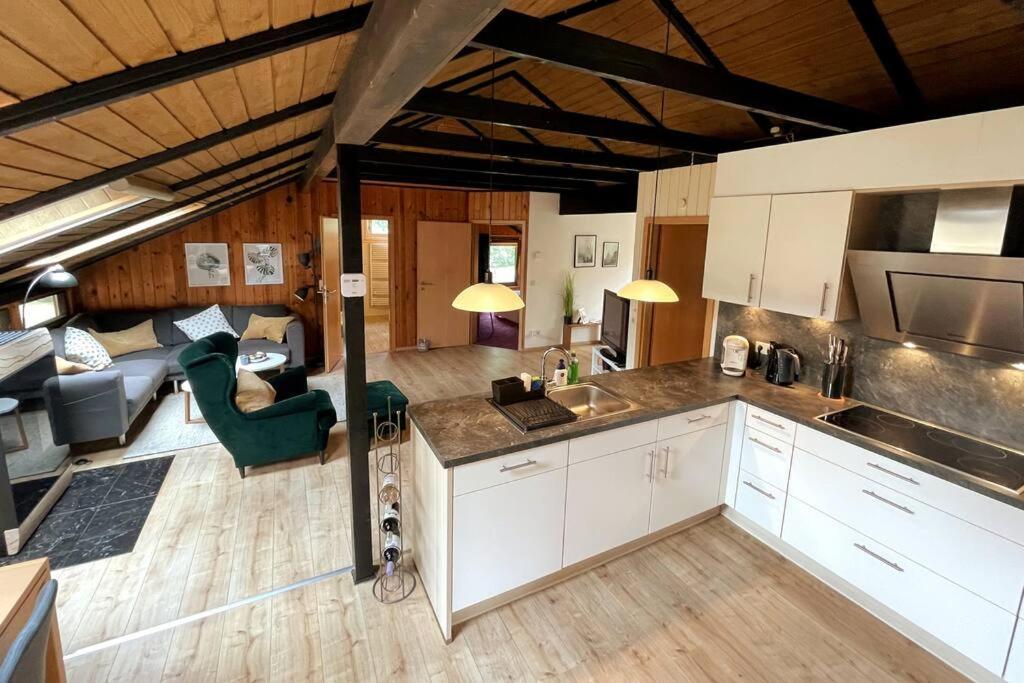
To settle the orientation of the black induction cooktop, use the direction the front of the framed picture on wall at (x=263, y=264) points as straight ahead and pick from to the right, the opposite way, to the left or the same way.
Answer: to the right

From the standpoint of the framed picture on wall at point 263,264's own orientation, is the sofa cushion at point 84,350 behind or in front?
in front

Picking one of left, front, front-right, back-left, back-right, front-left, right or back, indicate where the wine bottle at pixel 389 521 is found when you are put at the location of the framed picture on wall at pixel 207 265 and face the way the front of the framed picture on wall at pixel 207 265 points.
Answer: front

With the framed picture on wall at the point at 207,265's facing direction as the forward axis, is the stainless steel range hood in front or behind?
in front

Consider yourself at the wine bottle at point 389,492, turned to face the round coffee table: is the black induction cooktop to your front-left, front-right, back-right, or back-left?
back-right

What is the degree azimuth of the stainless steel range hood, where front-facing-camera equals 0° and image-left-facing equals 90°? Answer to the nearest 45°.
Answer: approximately 45°

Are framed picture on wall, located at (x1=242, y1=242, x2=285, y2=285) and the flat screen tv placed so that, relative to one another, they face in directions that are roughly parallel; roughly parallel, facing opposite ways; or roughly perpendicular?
roughly perpendicular

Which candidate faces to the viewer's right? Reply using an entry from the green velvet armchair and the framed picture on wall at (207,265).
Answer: the green velvet armchair

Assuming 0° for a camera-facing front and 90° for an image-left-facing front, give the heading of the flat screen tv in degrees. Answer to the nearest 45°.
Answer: approximately 45°

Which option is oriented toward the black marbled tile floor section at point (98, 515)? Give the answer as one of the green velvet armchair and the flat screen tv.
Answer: the flat screen tv

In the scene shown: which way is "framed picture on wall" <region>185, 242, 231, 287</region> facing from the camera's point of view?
toward the camera

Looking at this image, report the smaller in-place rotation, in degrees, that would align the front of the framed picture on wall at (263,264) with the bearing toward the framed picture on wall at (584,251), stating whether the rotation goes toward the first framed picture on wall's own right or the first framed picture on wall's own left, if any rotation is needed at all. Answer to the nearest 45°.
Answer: approximately 90° to the first framed picture on wall's own left

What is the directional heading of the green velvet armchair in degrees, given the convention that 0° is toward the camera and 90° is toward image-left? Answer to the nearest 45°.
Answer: approximately 270°

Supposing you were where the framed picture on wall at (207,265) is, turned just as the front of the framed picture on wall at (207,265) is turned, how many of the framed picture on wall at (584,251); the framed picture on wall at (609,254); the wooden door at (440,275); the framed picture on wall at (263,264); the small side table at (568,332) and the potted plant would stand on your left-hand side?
6

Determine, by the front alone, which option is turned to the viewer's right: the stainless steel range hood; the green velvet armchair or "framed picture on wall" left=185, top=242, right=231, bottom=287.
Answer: the green velvet armchair

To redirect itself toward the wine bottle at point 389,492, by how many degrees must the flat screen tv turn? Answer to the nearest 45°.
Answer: approximately 45° to its left

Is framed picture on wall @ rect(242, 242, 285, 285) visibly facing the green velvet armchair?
yes
